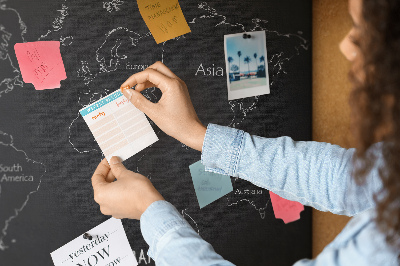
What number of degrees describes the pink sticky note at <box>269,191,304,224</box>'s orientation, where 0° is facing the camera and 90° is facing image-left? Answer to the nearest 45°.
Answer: approximately 0°

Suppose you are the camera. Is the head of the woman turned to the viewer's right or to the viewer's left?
to the viewer's left
